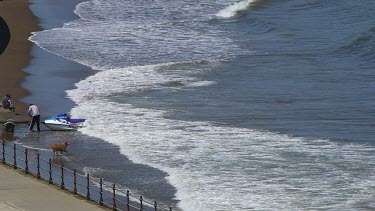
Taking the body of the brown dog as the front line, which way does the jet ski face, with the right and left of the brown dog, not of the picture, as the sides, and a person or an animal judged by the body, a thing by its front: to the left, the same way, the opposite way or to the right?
the opposite way

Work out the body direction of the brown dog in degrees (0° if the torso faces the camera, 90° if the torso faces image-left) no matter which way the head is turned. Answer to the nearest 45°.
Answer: approximately 270°

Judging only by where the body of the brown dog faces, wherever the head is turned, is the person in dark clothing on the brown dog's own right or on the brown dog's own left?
on the brown dog's own left
